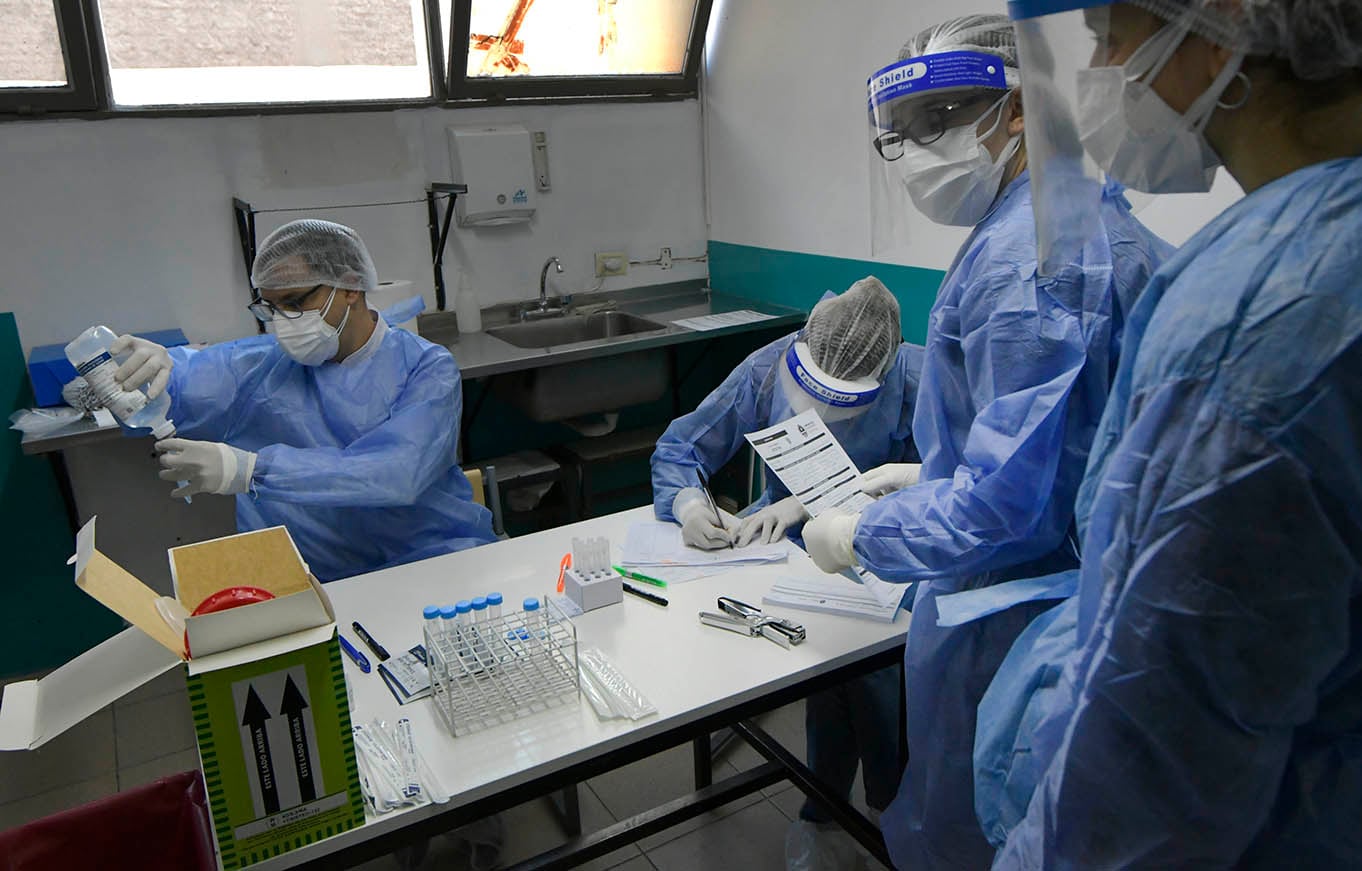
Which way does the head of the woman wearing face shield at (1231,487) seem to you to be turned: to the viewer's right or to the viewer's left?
to the viewer's left

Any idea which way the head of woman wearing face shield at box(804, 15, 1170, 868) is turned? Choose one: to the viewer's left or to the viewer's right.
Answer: to the viewer's left

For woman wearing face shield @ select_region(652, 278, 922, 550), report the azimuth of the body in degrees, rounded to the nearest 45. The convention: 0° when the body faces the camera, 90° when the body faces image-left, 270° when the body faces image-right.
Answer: approximately 45°

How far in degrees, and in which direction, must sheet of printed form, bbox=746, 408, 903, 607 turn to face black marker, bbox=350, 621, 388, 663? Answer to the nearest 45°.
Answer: approximately 45° to its right

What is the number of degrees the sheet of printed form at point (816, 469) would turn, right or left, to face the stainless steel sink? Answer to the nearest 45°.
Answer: approximately 135° to its right

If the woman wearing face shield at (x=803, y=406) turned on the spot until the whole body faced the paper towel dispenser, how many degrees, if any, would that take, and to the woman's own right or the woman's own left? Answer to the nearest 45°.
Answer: approximately 90° to the woman's own right
